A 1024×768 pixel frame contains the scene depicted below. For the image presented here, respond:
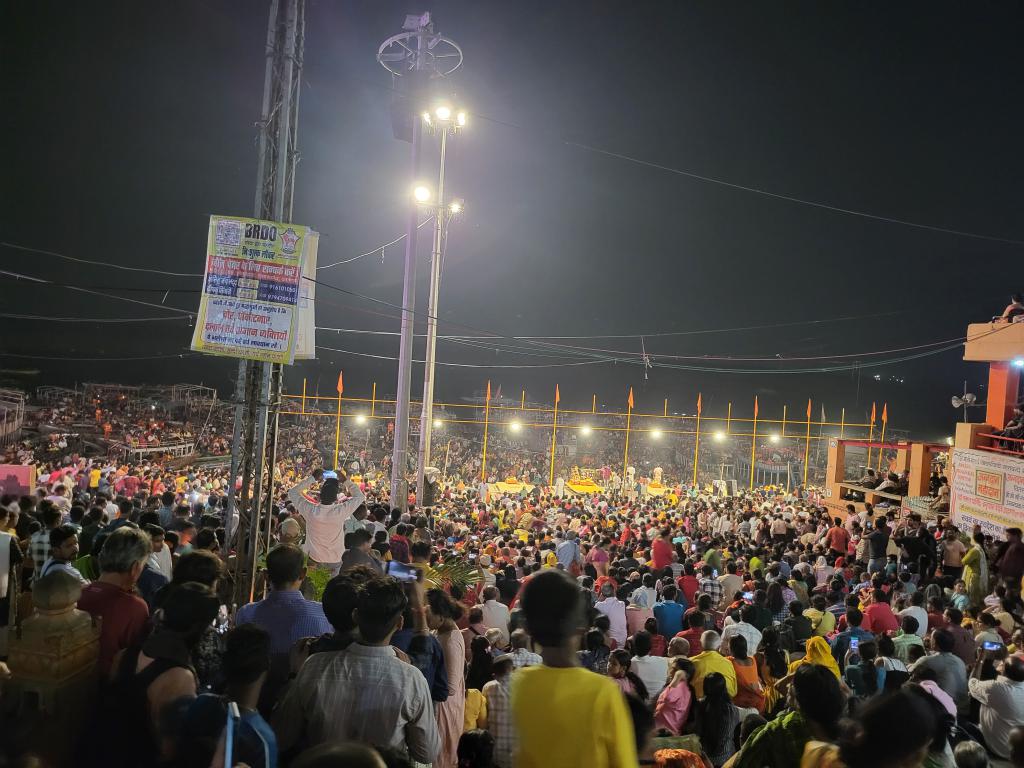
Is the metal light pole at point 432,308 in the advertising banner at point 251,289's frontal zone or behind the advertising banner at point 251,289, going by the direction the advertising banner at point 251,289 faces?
behind

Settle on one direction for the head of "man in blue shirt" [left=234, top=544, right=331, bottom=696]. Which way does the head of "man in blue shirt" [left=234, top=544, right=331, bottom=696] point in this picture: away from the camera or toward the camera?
away from the camera

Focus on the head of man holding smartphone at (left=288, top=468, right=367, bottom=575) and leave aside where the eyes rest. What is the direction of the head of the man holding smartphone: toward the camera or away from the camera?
away from the camera

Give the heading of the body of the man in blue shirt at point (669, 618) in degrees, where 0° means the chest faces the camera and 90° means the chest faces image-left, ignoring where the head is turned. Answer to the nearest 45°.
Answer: approximately 180°

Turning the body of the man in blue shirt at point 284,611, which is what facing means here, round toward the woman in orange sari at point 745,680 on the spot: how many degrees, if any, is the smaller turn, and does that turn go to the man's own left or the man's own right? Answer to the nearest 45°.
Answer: approximately 90° to the man's own right

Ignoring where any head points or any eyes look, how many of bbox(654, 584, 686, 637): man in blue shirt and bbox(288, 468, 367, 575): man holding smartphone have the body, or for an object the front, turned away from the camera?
2

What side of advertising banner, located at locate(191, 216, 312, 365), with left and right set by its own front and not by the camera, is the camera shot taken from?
front

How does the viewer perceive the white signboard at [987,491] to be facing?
facing the viewer and to the left of the viewer

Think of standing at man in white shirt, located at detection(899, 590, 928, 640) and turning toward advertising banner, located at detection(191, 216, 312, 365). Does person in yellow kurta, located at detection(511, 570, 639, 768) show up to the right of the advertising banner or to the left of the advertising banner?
left

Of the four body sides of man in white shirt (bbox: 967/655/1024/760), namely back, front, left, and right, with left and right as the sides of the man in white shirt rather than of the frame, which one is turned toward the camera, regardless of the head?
back

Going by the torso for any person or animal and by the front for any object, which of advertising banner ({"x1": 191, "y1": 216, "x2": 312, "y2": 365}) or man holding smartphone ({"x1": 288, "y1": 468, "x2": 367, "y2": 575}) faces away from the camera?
the man holding smartphone
